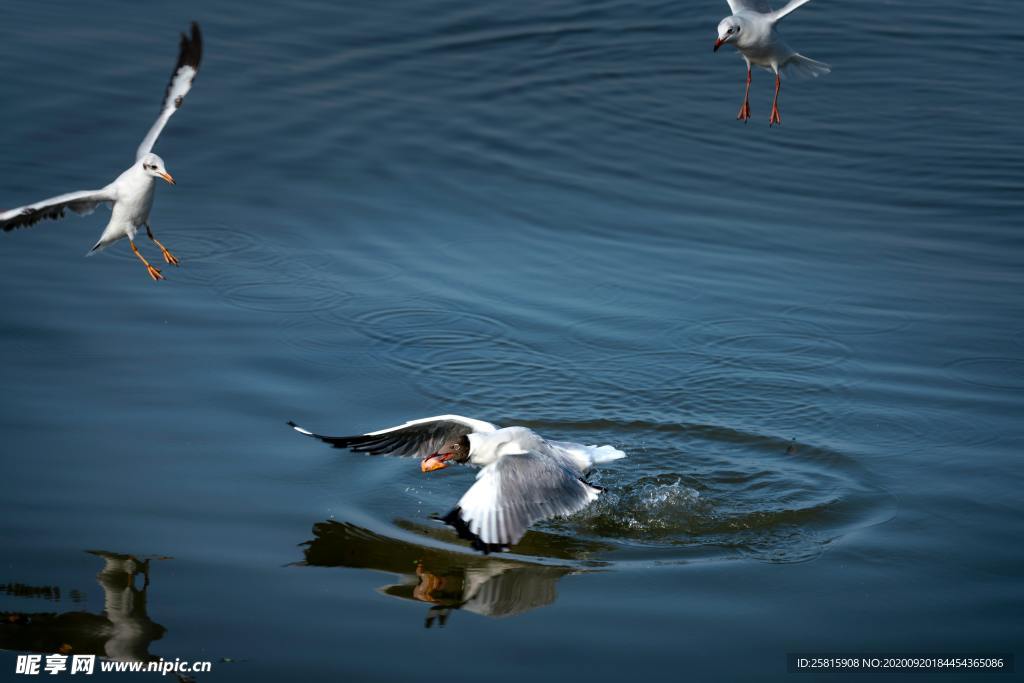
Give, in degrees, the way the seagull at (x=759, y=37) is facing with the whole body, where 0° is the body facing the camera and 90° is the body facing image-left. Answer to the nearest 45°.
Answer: approximately 45°

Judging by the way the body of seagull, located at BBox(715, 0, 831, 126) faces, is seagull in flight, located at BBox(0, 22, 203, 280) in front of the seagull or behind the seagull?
in front
